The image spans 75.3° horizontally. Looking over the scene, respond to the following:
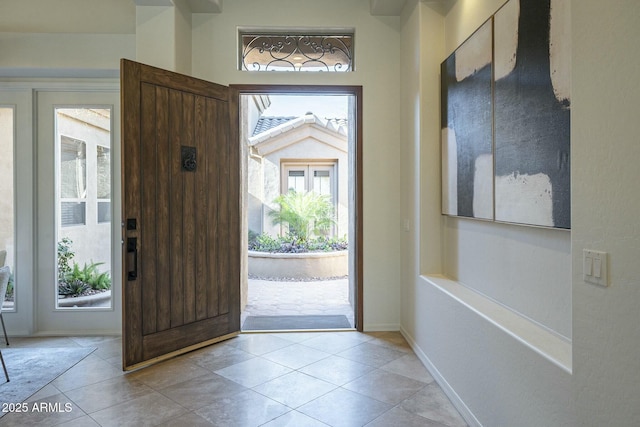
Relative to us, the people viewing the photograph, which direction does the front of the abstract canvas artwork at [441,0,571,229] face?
facing the viewer and to the left of the viewer

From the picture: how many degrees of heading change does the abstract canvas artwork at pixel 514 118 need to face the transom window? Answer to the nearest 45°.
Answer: approximately 90° to its right

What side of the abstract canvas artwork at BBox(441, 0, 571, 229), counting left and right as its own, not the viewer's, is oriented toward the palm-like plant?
right

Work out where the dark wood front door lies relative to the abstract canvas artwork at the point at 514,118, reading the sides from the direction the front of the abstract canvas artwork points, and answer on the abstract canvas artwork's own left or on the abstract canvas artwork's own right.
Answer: on the abstract canvas artwork's own right

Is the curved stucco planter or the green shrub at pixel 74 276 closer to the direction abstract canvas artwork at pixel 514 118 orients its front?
the green shrub

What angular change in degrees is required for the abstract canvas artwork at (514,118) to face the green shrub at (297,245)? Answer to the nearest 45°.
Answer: approximately 90° to its right

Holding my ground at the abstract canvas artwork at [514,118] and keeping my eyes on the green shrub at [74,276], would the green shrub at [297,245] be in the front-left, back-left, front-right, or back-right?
front-right

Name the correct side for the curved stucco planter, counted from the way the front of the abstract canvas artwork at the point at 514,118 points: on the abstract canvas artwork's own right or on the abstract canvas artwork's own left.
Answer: on the abstract canvas artwork's own right

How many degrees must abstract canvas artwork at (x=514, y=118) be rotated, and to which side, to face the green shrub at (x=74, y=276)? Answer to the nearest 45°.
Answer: approximately 45° to its right

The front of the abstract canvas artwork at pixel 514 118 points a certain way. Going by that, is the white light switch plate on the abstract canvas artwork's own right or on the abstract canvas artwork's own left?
on the abstract canvas artwork's own left

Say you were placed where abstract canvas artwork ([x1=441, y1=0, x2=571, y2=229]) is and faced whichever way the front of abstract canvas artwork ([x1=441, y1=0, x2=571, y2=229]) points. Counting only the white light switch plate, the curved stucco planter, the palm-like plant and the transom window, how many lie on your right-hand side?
3

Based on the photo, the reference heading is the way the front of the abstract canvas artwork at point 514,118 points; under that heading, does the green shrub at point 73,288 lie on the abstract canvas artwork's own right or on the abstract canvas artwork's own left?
on the abstract canvas artwork's own right

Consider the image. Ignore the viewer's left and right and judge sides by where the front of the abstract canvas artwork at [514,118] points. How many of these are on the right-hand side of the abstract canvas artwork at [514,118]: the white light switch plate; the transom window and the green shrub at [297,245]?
2
